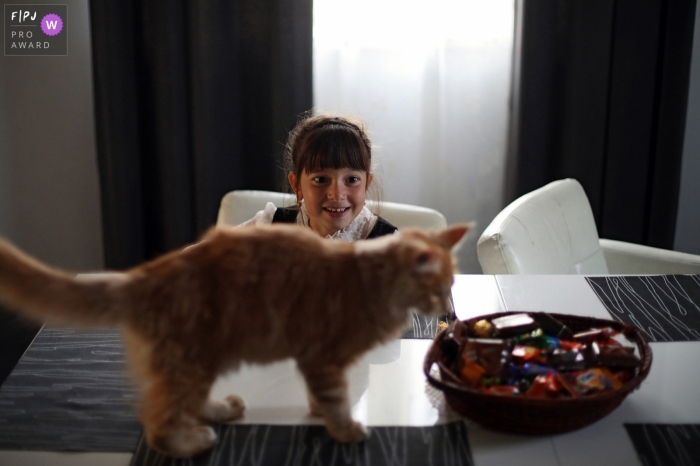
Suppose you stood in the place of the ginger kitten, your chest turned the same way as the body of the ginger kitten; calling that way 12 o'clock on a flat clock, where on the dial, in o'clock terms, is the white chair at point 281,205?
The white chair is roughly at 9 o'clock from the ginger kitten.

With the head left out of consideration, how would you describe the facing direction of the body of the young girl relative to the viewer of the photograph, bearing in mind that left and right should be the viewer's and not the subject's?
facing the viewer

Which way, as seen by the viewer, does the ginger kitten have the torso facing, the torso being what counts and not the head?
to the viewer's right

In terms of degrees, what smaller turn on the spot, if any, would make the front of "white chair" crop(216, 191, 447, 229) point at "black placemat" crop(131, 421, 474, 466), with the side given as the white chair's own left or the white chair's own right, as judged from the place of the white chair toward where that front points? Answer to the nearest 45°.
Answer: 0° — it already faces it

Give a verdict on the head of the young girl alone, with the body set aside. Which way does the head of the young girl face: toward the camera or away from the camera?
toward the camera

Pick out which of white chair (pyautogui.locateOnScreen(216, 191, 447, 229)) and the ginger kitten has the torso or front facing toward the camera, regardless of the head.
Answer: the white chair

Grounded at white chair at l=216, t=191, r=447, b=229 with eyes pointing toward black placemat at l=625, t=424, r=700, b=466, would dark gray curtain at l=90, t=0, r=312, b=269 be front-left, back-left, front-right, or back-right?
back-right
